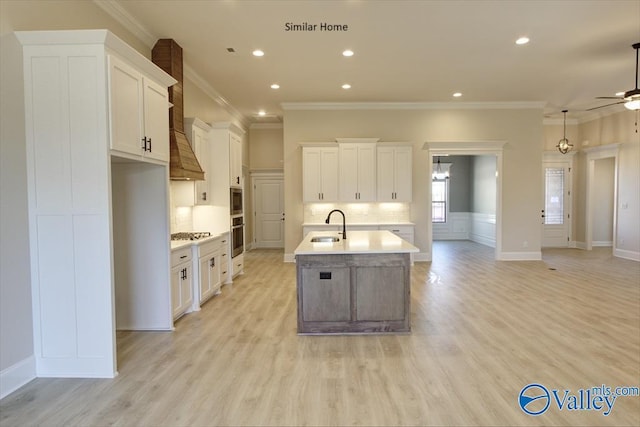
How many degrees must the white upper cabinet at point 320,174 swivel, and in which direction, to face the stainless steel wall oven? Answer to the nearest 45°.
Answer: approximately 45° to its right

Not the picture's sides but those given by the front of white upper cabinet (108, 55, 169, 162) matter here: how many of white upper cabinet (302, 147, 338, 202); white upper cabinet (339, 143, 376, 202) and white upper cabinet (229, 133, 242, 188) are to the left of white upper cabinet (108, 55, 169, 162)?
3

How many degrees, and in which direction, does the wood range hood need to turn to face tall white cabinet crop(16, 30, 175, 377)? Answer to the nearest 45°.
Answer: approximately 90° to its right

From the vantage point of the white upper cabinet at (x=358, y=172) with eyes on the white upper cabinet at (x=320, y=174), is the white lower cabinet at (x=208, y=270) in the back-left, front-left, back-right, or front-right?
front-left

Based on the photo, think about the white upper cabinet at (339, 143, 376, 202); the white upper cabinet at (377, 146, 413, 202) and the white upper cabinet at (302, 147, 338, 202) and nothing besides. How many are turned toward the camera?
3

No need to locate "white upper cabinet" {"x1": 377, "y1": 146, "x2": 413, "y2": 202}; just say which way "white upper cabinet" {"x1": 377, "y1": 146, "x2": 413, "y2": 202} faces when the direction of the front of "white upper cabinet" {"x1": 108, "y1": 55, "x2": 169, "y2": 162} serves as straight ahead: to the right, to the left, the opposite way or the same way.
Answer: to the right

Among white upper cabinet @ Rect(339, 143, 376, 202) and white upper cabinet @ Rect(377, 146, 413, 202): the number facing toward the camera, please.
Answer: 2

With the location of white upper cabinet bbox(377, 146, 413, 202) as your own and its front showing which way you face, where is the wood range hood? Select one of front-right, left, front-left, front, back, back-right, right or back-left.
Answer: front-right

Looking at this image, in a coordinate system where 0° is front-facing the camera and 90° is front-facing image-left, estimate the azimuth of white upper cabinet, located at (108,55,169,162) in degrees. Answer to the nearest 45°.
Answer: approximately 315°

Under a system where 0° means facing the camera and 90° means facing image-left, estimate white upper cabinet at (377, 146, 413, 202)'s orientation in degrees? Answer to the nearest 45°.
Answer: approximately 0°

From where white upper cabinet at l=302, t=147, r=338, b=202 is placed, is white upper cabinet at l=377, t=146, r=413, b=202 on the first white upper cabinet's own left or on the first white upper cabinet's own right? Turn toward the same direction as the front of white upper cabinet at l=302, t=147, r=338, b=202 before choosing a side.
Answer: on the first white upper cabinet's own left

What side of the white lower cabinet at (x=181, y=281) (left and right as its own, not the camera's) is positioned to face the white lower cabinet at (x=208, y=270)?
left

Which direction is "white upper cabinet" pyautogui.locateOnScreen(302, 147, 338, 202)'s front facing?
toward the camera

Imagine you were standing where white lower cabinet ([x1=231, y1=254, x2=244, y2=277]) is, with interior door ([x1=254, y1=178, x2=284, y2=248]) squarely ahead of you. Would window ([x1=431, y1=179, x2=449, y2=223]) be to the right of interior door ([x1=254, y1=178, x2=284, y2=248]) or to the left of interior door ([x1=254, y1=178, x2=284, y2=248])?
right

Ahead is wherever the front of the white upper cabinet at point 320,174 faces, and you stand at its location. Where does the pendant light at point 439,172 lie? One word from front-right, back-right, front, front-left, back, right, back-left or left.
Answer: back-left

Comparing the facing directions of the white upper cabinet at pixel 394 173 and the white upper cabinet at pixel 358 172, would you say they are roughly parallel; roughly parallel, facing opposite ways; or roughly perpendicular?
roughly parallel

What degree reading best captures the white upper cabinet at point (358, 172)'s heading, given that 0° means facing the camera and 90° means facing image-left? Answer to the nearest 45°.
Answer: approximately 0°

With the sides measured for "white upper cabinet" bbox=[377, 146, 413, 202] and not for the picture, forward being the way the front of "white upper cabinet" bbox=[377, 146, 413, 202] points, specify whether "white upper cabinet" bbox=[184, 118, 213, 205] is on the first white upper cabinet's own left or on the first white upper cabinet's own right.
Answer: on the first white upper cabinet's own right
